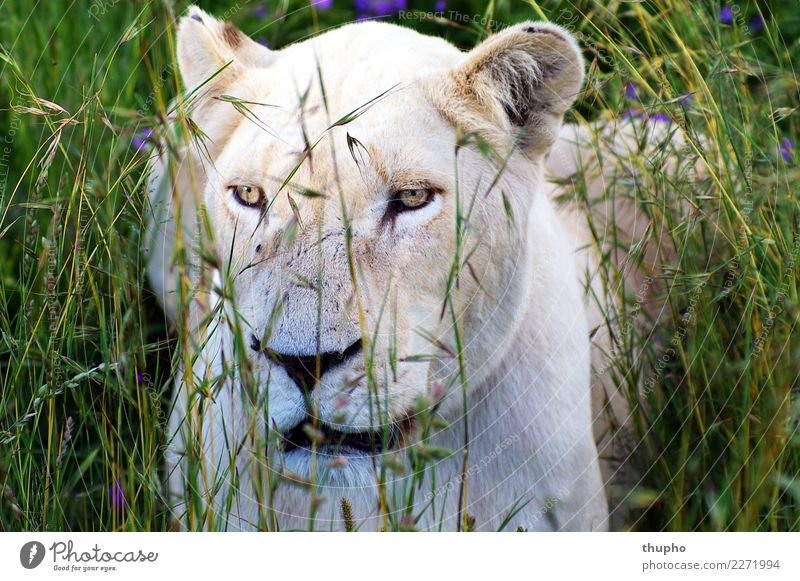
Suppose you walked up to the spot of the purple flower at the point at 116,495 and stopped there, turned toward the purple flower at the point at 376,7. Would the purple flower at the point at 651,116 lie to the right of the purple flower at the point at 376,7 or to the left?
right

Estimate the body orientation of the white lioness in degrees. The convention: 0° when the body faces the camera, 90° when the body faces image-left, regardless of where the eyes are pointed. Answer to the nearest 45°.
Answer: approximately 45°

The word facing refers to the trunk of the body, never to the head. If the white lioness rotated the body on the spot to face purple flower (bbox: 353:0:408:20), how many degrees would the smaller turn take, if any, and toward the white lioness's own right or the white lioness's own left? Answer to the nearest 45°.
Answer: approximately 135° to the white lioness's own right

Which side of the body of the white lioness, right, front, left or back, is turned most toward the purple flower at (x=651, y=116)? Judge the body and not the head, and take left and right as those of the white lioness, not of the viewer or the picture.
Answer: back

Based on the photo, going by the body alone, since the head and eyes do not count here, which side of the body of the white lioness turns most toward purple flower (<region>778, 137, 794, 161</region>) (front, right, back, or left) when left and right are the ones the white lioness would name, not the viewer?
back
